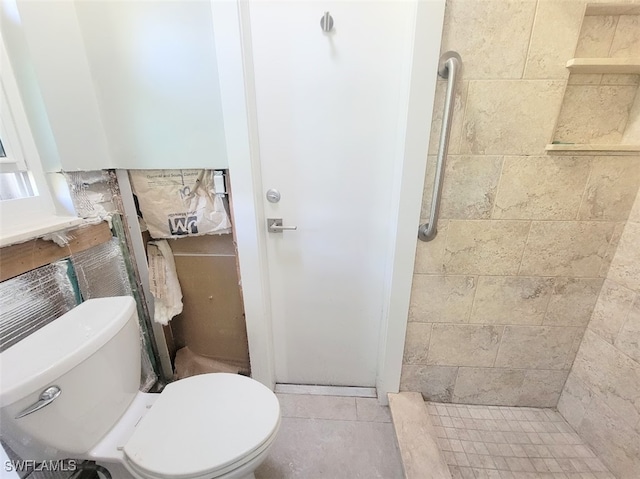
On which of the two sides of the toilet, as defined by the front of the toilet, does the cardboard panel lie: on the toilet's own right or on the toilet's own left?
on the toilet's own left

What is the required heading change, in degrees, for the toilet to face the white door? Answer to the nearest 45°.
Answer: approximately 45° to its left

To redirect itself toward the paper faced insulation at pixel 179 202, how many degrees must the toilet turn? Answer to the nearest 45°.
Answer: approximately 90° to its left

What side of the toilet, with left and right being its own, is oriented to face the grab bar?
front

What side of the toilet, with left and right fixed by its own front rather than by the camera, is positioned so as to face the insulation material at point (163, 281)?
left

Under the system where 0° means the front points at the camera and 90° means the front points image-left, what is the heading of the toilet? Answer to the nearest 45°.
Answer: approximately 315°

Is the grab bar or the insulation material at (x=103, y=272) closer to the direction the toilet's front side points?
the grab bar
